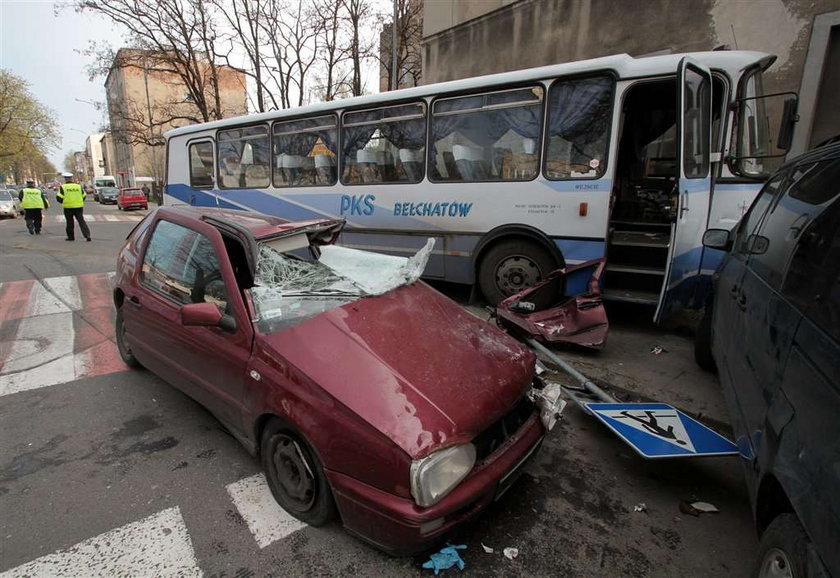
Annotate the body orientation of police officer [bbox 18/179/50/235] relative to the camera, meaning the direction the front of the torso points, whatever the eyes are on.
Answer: away from the camera

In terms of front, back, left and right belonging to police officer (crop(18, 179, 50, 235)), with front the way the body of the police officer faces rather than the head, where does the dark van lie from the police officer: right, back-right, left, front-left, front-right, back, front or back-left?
back

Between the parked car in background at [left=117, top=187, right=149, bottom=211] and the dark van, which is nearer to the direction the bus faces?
the dark van

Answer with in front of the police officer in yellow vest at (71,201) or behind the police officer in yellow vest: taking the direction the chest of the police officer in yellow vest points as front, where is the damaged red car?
behind

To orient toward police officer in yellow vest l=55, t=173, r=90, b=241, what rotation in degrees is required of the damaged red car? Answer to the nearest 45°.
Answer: approximately 180°

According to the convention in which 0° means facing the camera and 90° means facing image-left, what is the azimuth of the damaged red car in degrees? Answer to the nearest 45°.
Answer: approximately 315°

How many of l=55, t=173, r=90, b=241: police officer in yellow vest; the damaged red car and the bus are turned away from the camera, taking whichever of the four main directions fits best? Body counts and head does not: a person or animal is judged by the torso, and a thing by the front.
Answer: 1

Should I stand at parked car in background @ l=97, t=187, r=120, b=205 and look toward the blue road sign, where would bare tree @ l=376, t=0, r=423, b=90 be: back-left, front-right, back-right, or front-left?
front-left

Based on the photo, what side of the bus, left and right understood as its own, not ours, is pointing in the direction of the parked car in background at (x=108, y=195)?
back

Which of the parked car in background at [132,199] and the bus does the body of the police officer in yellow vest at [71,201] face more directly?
the parked car in background

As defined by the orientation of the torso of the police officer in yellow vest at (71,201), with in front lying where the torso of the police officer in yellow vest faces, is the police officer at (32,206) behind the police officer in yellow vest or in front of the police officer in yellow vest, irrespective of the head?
in front

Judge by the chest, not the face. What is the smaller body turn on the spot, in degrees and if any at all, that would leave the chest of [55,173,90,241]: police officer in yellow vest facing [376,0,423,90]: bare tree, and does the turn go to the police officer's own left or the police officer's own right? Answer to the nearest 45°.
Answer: approximately 90° to the police officer's own right

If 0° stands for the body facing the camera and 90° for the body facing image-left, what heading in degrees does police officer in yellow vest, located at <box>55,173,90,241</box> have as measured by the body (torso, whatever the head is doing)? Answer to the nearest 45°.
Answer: approximately 180°
